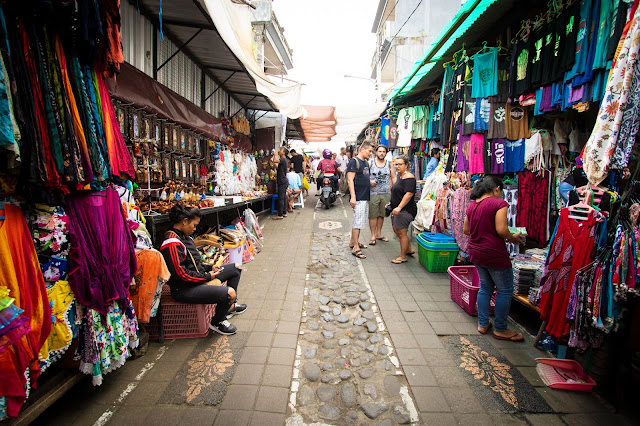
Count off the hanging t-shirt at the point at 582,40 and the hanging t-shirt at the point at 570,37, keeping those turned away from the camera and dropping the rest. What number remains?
0

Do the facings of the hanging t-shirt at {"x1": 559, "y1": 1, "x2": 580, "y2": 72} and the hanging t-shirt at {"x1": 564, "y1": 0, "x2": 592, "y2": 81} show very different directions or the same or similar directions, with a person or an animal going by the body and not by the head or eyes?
same or similar directions

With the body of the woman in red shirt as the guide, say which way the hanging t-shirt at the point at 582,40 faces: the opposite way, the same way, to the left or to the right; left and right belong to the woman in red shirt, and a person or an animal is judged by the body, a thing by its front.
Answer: the opposite way

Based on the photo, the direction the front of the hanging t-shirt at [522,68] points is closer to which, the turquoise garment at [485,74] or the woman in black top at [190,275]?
the woman in black top

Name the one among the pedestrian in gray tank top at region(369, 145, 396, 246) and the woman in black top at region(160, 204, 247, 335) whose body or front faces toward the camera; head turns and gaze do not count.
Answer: the pedestrian in gray tank top

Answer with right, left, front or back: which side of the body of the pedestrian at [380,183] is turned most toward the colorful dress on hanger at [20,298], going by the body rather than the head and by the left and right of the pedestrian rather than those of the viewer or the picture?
front

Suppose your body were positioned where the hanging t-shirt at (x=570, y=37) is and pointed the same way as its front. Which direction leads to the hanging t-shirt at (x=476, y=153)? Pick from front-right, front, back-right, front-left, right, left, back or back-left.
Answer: right

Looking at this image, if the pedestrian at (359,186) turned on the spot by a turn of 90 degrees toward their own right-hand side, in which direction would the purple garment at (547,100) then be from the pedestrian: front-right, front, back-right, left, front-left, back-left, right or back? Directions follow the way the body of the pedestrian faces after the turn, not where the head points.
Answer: left

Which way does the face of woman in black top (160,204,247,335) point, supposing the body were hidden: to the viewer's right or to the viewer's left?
to the viewer's right

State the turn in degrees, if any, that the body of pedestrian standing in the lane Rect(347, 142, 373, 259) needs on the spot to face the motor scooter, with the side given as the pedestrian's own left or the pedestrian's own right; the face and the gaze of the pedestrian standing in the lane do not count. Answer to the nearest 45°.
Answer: approximately 135° to the pedestrian's own left

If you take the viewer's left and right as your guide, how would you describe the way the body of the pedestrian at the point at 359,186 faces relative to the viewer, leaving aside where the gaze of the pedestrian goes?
facing the viewer and to the right of the viewer

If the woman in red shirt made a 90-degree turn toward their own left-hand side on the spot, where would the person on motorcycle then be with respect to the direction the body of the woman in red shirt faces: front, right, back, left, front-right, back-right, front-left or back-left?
front

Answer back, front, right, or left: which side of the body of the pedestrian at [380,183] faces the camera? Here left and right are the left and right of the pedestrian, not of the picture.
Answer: front
